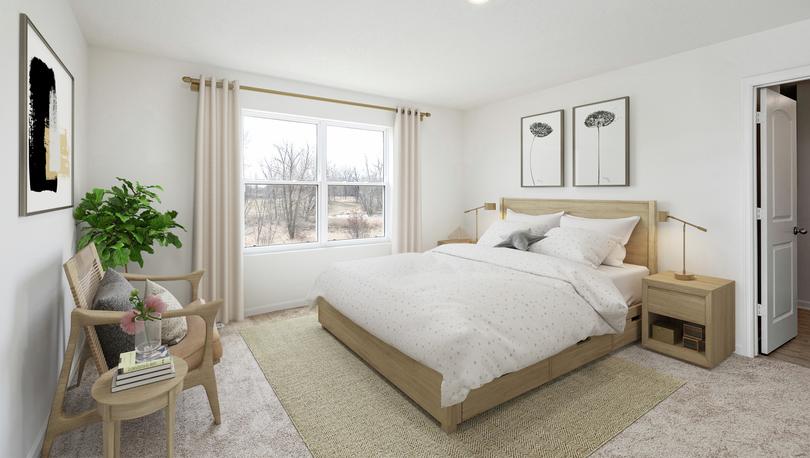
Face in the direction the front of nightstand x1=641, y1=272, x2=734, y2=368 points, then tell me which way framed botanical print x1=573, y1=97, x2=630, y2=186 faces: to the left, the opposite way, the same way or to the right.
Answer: the same way

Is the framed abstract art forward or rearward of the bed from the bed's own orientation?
forward

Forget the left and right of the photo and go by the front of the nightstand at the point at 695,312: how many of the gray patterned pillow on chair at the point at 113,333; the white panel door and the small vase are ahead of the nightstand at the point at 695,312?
2

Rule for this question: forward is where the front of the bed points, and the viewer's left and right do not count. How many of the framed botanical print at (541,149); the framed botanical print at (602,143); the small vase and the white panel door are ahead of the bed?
1

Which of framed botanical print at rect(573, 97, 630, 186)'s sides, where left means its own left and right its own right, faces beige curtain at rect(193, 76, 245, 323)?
front

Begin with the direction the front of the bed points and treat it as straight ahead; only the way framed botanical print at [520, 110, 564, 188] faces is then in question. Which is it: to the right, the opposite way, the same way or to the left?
the same way

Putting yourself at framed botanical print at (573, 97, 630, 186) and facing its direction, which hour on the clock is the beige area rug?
The beige area rug is roughly at 11 o'clock from the framed botanical print.

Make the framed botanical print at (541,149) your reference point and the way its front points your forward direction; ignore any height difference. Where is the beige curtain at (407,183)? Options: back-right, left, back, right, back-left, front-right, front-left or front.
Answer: front-right

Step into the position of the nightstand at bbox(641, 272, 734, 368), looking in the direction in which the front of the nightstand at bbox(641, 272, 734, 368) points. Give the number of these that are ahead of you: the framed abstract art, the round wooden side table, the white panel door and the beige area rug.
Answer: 3

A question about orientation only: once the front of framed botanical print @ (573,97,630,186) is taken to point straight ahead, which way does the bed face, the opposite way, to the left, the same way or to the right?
the same way

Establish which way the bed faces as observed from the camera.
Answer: facing the viewer and to the left of the viewer

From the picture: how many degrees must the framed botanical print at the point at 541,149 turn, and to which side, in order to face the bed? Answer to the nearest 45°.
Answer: approximately 45° to its left

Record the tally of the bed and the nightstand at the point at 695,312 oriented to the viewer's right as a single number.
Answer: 0

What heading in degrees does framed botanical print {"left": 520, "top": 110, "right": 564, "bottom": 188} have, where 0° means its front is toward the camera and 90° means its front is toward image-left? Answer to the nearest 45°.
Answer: approximately 45°

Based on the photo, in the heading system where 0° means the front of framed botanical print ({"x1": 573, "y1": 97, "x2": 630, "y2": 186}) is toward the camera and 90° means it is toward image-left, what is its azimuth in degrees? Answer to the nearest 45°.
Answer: approximately 45°

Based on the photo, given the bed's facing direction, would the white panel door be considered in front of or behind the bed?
behind

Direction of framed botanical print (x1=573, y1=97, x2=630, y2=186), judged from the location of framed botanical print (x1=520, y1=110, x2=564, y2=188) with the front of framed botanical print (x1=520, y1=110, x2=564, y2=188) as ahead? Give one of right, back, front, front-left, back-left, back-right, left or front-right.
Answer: left

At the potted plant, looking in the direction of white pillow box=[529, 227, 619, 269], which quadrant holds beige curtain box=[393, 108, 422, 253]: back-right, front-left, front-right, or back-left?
front-left

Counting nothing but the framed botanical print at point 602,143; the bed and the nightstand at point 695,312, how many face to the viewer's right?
0

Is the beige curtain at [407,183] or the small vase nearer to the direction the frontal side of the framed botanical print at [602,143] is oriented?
the small vase

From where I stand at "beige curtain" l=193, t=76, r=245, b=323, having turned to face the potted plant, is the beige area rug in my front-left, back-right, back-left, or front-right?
front-left

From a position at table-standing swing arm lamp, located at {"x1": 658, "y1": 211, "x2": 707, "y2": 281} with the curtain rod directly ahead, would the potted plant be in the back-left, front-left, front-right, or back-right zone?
front-left
